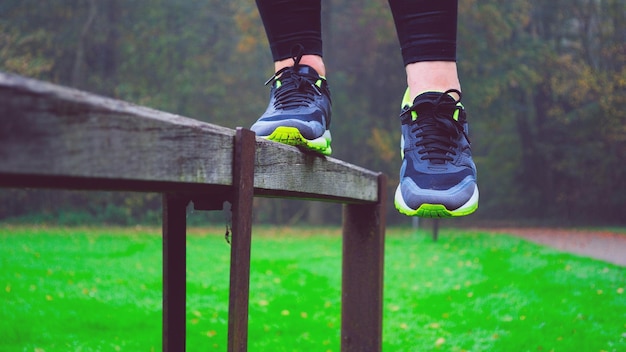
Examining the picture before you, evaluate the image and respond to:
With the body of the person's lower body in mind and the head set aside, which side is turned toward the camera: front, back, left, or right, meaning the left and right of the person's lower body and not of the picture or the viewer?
front
